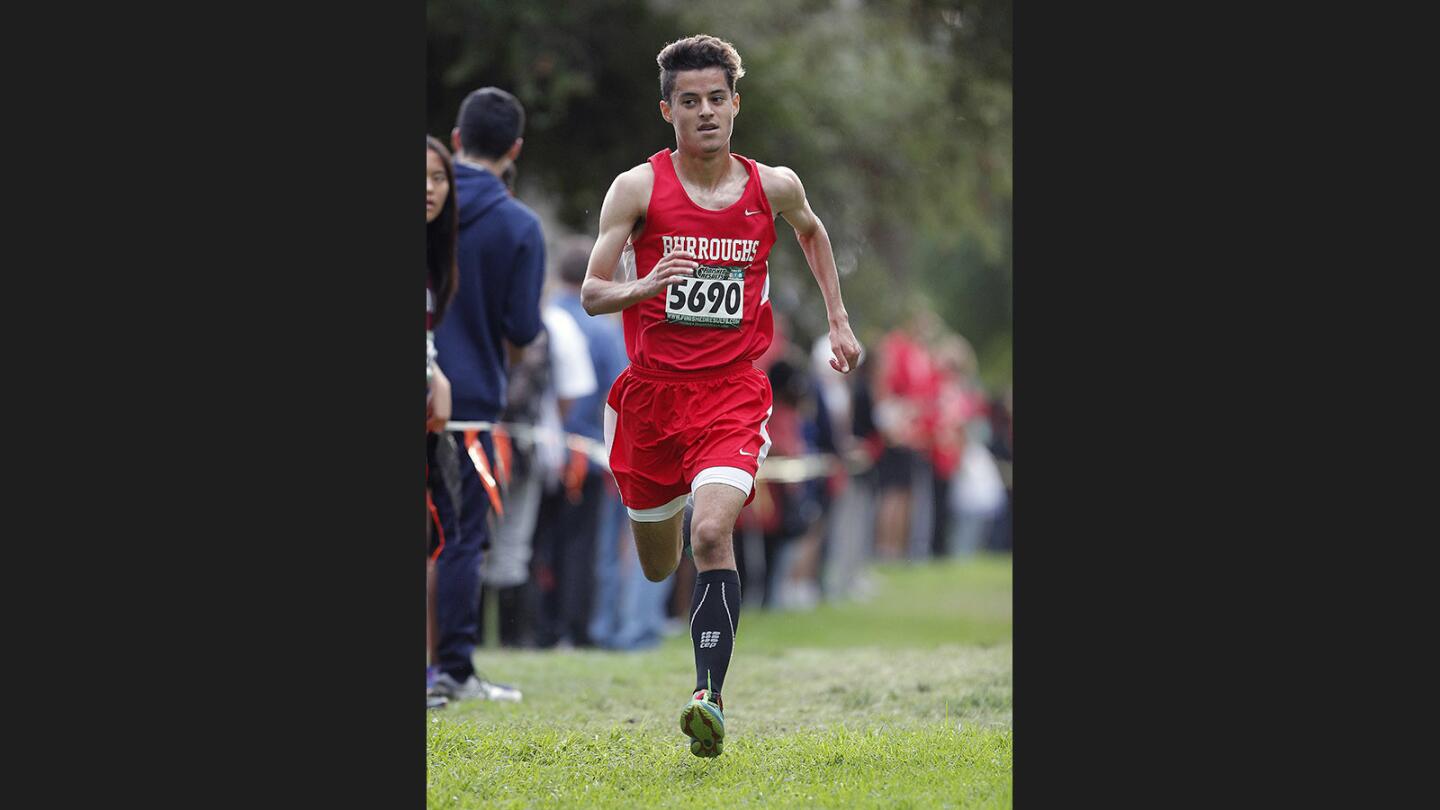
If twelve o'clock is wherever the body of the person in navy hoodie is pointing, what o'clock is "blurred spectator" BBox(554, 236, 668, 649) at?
The blurred spectator is roughly at 11 o'clock from the person in navy hoodie.

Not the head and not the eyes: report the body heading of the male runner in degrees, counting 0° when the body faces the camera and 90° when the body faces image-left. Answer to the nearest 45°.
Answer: approximately 0°

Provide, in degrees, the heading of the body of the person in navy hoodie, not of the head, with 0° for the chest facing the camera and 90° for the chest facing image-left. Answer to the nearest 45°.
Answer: approximately 225°

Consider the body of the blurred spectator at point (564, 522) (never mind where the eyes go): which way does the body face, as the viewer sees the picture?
to the viewer's right

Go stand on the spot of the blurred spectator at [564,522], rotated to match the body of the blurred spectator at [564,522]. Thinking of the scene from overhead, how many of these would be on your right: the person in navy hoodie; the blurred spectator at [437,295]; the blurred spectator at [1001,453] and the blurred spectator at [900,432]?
2

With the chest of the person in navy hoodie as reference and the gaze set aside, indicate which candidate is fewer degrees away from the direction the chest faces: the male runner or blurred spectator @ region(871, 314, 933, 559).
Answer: the blurred spectator

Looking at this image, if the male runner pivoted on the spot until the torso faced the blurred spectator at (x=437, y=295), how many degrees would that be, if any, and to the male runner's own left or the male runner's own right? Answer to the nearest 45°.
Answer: approximately 135° to the male runner's own right

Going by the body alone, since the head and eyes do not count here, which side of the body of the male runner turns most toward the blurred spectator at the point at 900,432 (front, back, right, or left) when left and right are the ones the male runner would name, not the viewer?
back

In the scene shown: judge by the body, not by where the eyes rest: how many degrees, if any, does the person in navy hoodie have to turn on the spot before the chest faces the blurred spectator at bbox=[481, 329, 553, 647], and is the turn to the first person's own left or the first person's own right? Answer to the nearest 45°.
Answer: approximately 45° to the first person's own left
